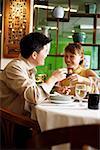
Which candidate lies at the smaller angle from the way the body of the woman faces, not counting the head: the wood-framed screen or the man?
the man

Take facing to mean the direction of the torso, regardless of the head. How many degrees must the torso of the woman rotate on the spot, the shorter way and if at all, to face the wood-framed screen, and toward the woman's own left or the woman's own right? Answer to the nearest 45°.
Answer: approximately 90° to the woman's own right

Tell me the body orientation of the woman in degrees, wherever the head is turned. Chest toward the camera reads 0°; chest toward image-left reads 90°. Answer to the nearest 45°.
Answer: approximately 45°

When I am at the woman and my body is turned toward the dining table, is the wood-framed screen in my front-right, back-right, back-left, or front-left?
back-right

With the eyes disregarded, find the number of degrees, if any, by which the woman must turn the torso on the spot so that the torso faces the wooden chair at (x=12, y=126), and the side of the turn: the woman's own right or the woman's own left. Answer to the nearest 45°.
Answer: approximately 45° to the woman's own left

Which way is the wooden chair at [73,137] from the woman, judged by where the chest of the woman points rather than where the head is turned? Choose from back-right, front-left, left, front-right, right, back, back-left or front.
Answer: front-left

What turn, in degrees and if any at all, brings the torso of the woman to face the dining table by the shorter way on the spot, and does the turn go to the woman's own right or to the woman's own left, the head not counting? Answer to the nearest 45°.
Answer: approximately 45° to the woman's own left
